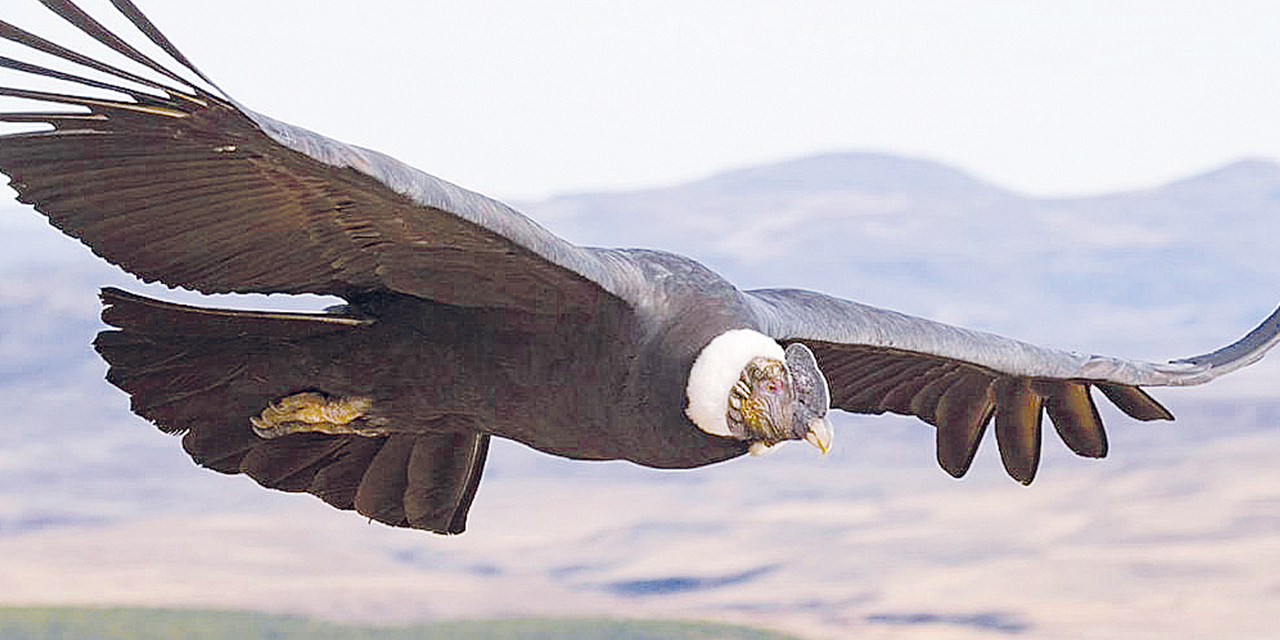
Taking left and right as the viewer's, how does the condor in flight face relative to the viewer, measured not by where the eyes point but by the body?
facing the viewer and to the right of the viewer
